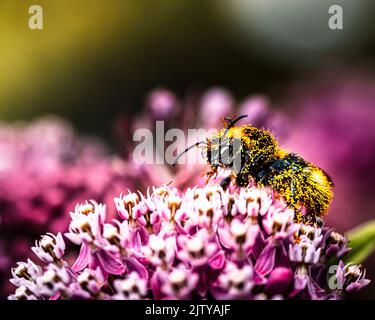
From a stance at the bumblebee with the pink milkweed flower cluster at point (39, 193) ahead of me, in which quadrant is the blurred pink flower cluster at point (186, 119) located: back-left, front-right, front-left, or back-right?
front-right

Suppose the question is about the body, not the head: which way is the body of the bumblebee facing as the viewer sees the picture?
to the viewer's left

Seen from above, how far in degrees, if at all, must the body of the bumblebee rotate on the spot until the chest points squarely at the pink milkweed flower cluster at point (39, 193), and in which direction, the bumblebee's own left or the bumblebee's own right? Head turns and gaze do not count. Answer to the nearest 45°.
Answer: approximately 45° to the bumblebee's own right

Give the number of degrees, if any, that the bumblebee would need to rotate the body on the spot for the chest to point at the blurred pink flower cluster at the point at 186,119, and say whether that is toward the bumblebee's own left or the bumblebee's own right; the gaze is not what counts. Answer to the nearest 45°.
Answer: approximately 90° to the bumblebee's own right

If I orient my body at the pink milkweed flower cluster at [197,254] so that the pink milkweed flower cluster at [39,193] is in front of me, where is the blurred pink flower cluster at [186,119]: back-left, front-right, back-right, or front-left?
front-right
